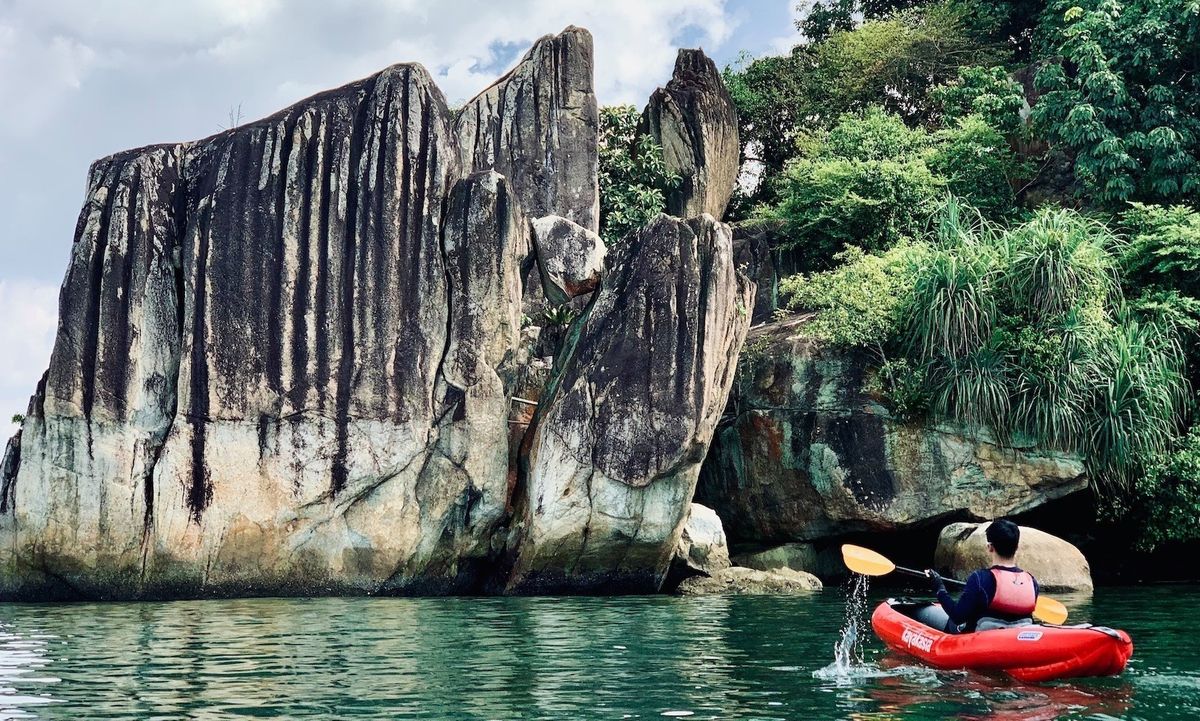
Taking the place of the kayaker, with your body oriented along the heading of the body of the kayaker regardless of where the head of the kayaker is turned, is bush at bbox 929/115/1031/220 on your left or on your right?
on your right

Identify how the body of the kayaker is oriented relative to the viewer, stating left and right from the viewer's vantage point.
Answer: facing away from the viewer and to the left of the viewer

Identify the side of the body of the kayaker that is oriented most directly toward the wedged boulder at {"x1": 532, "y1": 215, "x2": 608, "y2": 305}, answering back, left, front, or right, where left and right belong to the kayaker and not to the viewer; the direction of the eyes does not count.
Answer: front

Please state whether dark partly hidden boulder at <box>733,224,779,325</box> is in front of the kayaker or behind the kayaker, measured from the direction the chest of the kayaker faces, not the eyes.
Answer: in front

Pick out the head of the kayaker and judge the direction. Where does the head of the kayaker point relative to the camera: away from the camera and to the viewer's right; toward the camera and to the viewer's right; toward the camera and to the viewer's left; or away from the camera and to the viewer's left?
away from the camera and to the viewer's left

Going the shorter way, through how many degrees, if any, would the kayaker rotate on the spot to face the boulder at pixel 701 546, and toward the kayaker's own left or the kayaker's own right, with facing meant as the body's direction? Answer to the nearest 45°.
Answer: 0° — they already face it

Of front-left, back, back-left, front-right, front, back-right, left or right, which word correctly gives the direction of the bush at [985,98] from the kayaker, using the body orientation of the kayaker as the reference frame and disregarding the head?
front-right

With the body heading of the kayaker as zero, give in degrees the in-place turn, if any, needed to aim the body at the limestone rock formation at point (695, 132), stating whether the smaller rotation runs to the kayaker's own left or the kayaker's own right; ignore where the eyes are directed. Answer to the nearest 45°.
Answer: approximately 45° to the kayaker's own right

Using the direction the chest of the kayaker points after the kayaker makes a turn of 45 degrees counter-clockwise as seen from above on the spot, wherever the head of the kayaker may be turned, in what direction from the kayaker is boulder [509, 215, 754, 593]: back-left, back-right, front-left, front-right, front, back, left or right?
front-right
